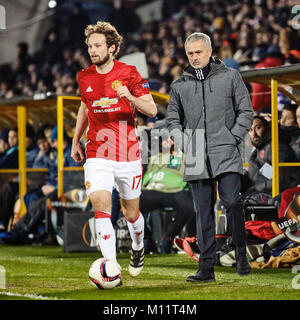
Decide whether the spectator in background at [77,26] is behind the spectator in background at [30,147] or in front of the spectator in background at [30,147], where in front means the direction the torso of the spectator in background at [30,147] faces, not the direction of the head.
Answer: behind

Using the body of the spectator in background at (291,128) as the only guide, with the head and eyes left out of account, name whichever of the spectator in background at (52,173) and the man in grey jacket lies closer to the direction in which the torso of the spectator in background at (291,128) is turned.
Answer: the man in grey jacket

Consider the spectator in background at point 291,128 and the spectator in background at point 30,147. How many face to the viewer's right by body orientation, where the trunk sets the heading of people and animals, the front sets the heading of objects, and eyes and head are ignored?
0

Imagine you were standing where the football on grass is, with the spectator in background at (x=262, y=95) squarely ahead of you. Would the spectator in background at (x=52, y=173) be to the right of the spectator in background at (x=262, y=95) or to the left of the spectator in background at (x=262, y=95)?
left

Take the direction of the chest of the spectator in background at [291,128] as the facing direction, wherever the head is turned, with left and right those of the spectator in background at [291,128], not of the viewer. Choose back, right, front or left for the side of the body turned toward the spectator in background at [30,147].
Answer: right

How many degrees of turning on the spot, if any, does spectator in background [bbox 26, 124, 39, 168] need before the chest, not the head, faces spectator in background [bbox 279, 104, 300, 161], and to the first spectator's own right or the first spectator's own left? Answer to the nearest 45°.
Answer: approximately 90° to the first spectator's own left

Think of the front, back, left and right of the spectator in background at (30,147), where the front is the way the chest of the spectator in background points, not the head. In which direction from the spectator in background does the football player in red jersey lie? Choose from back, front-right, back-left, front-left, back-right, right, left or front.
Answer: front-left

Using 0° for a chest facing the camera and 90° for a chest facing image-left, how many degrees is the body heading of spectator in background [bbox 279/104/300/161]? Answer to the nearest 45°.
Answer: approximately 45°

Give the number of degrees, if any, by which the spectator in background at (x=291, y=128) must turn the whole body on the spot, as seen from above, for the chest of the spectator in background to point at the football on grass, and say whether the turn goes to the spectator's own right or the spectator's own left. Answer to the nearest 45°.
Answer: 0° — they already face it

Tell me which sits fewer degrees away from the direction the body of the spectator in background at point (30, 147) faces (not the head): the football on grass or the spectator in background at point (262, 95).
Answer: the football on grass

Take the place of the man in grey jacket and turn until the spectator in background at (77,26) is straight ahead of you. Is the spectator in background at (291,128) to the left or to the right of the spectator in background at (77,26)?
right
